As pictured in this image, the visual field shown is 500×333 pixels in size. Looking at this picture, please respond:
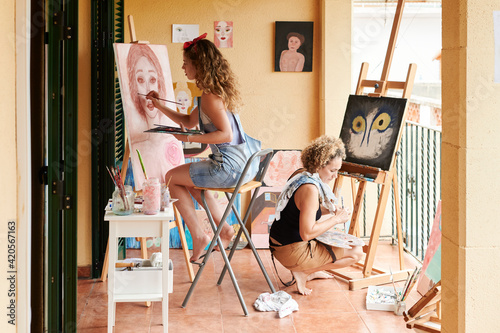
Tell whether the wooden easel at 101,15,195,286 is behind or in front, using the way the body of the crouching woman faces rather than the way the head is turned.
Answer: behind

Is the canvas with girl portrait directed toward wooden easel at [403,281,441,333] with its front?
yes

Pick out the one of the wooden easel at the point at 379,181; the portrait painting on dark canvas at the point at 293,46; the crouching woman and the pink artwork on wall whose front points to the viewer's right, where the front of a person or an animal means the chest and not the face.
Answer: the crouching woman

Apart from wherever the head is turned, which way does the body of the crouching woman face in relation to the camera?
to the viewer's right

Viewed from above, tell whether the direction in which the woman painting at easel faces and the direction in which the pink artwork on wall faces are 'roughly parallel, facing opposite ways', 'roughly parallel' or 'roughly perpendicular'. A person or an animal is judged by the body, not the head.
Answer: roughly perpendicular

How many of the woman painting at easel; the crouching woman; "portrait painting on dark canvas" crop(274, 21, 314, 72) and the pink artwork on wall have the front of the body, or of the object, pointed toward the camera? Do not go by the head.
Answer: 2

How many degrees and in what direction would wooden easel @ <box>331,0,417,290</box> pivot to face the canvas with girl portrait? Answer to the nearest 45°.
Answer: approximately 45° to its right

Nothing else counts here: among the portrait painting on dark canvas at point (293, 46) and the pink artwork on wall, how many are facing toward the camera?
2

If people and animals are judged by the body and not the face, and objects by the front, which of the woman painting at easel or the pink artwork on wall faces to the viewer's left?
the woman painting at easel

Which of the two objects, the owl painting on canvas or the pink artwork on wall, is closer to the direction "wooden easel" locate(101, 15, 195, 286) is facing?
the owl painting on canvas

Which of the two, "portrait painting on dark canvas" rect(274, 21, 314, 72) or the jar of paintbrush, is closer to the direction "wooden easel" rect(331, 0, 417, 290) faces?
the jar of paintbrush

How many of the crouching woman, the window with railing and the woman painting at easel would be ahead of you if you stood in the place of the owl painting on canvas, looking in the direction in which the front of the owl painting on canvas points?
2

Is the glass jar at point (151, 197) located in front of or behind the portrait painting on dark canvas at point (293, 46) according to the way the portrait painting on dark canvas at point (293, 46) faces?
in front
